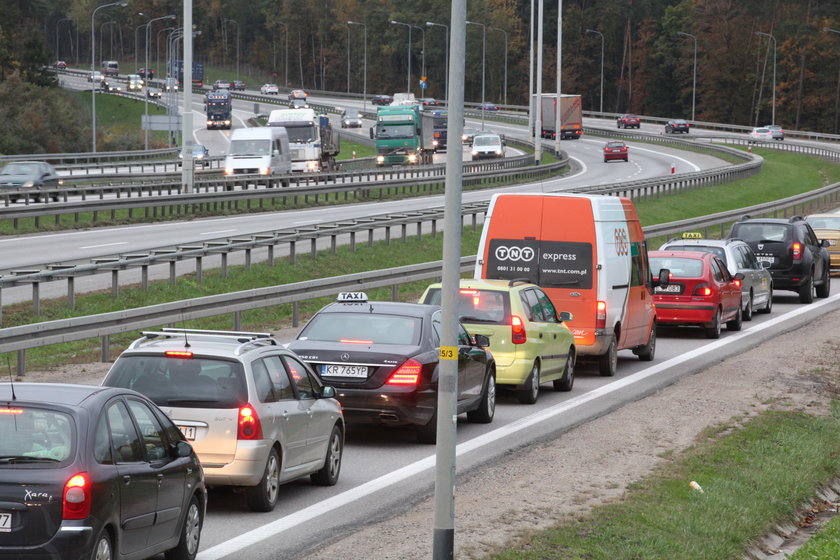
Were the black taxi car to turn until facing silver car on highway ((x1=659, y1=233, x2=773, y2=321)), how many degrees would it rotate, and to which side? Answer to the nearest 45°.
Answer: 0° — it already faces it

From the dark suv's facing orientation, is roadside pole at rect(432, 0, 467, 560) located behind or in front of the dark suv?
behind

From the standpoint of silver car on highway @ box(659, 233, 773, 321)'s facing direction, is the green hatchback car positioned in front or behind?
behind

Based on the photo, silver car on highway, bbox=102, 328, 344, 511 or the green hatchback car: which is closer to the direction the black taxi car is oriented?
the green hatchback car

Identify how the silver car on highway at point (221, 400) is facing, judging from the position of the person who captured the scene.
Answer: facing away from the viewer and to the right of the viewer

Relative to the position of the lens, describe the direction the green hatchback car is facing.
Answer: facing away from the viewer and to the right of the viewer

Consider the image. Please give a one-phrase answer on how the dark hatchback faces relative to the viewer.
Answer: facing away from the viewer and to the right of the viewer

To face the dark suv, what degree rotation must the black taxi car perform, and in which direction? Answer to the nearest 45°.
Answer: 0° — it already faces it

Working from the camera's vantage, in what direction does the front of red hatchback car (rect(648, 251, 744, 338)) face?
facing away from the viewer and to the right of the viewer

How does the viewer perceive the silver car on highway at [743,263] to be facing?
facing away from the viewer and to the right of the viewer

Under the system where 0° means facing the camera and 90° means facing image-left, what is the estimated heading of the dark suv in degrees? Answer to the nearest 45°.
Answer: approximately 225°

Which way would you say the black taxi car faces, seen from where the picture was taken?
facing away from the viewer and to the right of the viewer
